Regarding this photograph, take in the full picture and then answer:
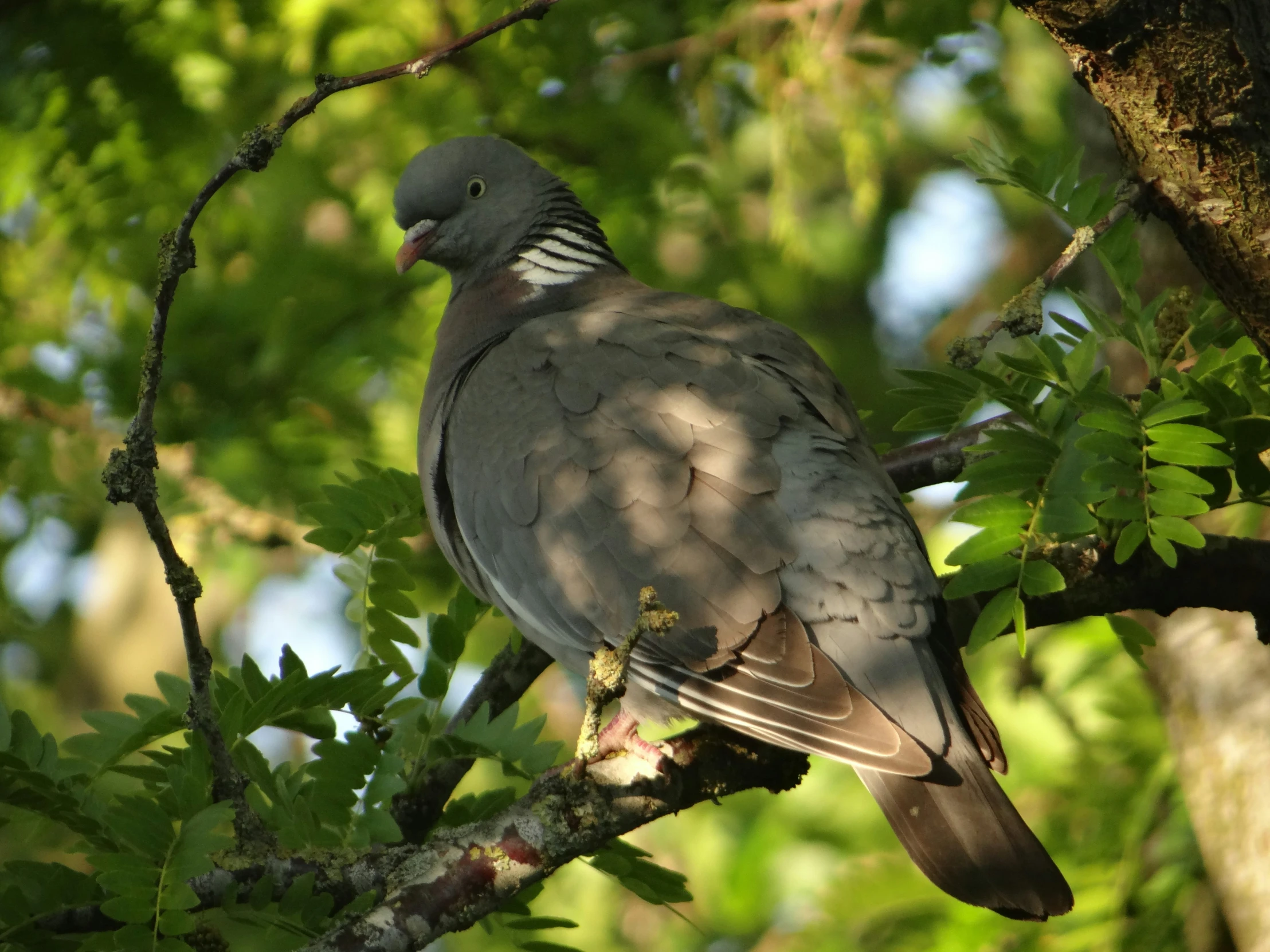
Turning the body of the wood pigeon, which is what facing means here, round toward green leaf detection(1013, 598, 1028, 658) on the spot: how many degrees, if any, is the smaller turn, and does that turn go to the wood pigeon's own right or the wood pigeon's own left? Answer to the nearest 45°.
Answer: approximately 180°

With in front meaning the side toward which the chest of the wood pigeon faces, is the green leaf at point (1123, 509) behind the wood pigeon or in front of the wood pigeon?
behind

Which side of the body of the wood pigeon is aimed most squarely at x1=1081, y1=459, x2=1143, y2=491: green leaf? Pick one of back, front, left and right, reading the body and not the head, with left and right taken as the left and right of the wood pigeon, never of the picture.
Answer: back

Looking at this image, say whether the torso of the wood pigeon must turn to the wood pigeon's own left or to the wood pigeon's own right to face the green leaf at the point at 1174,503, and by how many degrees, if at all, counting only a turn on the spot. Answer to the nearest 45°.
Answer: approximately 180°

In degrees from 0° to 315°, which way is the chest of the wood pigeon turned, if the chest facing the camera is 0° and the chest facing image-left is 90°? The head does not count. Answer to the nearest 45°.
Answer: approximately 135°

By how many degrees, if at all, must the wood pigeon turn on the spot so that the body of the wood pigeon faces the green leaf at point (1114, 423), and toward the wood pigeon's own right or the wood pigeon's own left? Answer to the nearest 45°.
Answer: approximately 180°

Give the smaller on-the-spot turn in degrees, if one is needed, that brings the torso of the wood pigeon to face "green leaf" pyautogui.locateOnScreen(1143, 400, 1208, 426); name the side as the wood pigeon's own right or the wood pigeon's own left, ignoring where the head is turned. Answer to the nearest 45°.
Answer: approximately 180°

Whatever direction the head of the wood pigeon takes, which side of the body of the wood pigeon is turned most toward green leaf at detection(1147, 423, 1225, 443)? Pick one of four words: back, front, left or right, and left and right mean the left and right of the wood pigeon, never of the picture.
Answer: back

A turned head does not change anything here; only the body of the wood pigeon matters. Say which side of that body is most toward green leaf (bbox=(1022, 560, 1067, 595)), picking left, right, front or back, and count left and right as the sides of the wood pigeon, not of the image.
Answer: back

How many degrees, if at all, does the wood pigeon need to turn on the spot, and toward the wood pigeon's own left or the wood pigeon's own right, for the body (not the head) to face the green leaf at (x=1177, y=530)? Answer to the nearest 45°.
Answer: approximately 180°

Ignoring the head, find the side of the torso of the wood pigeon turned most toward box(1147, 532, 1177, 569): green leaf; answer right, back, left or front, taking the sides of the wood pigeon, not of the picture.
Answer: back
